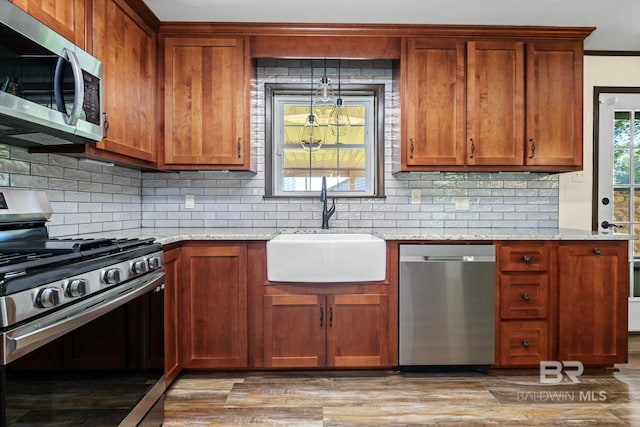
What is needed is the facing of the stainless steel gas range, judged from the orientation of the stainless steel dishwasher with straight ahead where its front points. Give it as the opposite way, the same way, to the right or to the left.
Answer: to the left

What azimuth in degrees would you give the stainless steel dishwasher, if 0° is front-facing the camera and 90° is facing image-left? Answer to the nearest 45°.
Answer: approximately 0°

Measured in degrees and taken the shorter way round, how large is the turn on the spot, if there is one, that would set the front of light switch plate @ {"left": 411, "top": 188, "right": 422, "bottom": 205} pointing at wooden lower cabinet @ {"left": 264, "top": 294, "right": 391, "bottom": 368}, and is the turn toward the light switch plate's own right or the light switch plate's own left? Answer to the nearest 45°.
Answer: approximately 45° to the light switch plate's own right

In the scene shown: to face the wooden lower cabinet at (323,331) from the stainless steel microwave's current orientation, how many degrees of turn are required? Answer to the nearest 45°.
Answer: approximately 45° to its left

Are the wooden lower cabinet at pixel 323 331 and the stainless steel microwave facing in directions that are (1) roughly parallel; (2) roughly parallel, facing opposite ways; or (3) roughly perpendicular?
roughly perpendicular

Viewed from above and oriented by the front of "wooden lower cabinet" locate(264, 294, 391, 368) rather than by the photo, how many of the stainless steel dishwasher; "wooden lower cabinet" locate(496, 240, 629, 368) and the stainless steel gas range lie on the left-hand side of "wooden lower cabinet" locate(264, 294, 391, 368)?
2

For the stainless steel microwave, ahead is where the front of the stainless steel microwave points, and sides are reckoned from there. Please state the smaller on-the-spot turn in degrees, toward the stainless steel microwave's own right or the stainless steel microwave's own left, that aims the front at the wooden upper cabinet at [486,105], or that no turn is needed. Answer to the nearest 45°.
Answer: approximately 45° to the stainless steel microwave's own left

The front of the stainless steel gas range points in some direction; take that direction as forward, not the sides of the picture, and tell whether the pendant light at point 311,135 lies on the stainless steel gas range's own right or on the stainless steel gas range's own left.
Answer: on the stainless steel gas range's own left

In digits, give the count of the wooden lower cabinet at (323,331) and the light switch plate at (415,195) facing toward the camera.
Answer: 2
